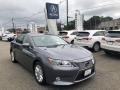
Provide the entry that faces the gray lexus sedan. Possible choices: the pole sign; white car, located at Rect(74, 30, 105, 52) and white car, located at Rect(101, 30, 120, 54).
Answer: the pole sign

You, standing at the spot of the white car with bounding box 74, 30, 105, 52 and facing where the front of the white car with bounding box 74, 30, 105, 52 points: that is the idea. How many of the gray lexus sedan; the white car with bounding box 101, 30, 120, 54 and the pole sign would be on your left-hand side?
1

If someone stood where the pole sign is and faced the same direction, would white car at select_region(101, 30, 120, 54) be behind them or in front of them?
in front

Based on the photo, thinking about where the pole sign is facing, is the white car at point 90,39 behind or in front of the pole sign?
in front

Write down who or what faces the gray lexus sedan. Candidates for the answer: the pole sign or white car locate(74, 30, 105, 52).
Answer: the pole sign

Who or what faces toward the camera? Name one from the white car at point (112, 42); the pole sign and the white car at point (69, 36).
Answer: the pole sign

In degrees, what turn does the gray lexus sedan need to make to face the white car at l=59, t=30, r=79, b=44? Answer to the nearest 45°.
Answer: approximately 135° to its left

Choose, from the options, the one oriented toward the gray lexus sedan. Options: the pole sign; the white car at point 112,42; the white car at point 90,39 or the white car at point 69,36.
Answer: the pole sign

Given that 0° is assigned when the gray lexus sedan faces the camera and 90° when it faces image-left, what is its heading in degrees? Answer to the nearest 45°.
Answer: approximately 315°
